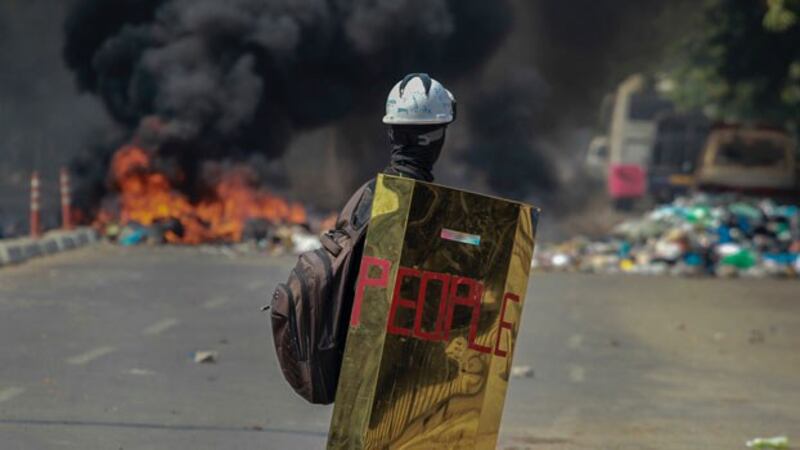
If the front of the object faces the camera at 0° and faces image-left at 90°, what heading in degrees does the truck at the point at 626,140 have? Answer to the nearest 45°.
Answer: approximately 45°

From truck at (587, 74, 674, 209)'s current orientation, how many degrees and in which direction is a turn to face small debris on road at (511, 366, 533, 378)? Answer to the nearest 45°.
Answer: approximately 45° to its left

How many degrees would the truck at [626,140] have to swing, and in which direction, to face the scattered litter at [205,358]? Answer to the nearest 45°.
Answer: approximately 45° to its left
